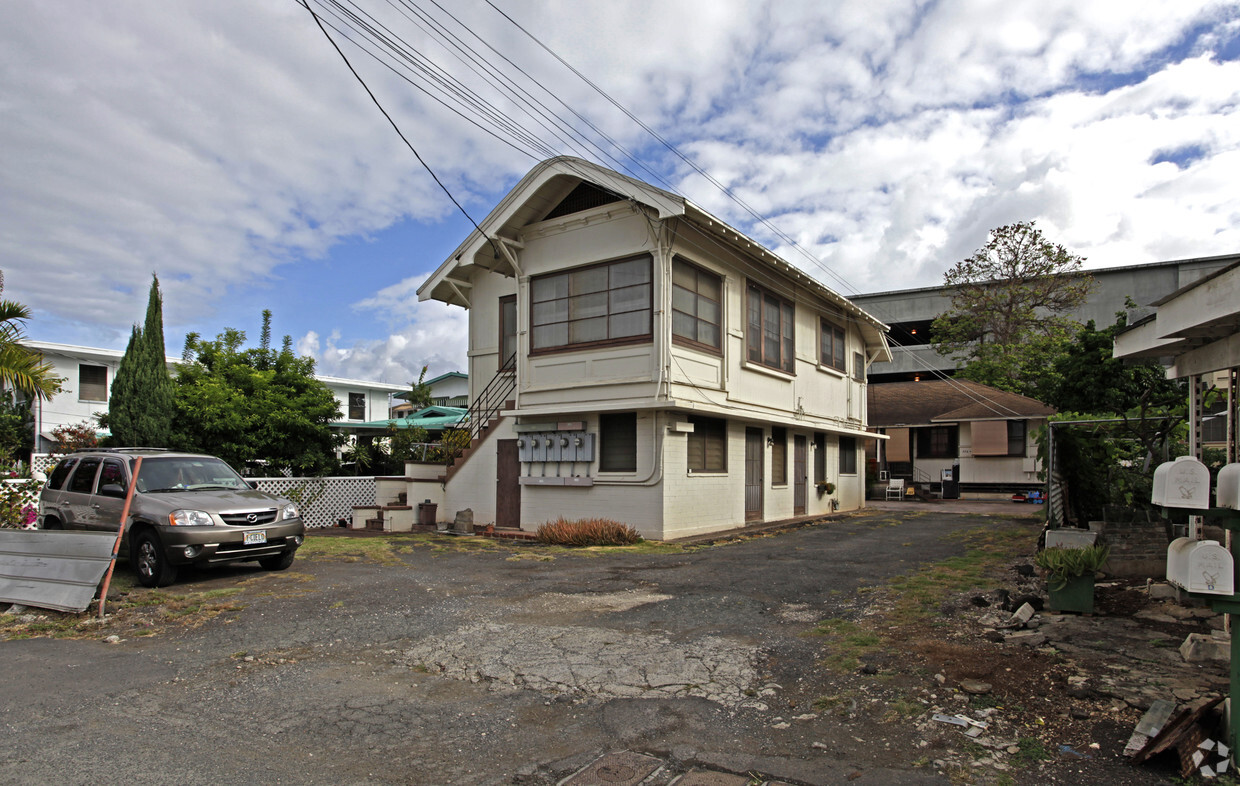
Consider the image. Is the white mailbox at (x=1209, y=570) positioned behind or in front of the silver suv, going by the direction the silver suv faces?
in front

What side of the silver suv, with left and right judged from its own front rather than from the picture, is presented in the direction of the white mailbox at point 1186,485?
front

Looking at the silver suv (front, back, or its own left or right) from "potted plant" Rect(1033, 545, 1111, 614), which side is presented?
front

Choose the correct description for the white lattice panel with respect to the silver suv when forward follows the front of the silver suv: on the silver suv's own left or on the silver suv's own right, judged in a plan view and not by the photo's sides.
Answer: on the silver suv's own left

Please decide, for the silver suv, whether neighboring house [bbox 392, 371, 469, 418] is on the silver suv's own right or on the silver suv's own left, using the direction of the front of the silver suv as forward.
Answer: on the silver suv's own left

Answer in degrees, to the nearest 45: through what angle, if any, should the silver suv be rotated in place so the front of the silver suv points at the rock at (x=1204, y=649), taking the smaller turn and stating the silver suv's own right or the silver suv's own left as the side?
0° — it already faces it

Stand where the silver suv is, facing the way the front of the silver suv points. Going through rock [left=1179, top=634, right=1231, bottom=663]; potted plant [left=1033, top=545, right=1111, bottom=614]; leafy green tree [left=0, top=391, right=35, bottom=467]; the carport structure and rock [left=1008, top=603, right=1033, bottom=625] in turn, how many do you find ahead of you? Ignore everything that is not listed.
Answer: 4

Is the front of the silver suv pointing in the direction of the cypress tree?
no

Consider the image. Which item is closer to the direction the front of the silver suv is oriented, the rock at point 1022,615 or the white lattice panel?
the rock

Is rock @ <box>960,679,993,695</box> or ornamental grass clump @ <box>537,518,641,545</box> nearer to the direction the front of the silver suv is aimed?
the rock

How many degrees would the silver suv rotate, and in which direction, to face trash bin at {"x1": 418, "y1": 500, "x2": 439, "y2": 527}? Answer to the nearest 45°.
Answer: approximately 90° to its left

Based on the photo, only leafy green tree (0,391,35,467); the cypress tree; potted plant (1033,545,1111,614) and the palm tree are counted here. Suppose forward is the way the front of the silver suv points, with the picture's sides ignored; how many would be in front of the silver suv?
1

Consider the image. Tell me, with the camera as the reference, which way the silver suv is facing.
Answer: facing the viewer and to the right of the viewer

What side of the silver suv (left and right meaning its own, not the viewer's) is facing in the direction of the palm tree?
back

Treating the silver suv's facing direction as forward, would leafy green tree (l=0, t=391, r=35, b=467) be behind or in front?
behind
